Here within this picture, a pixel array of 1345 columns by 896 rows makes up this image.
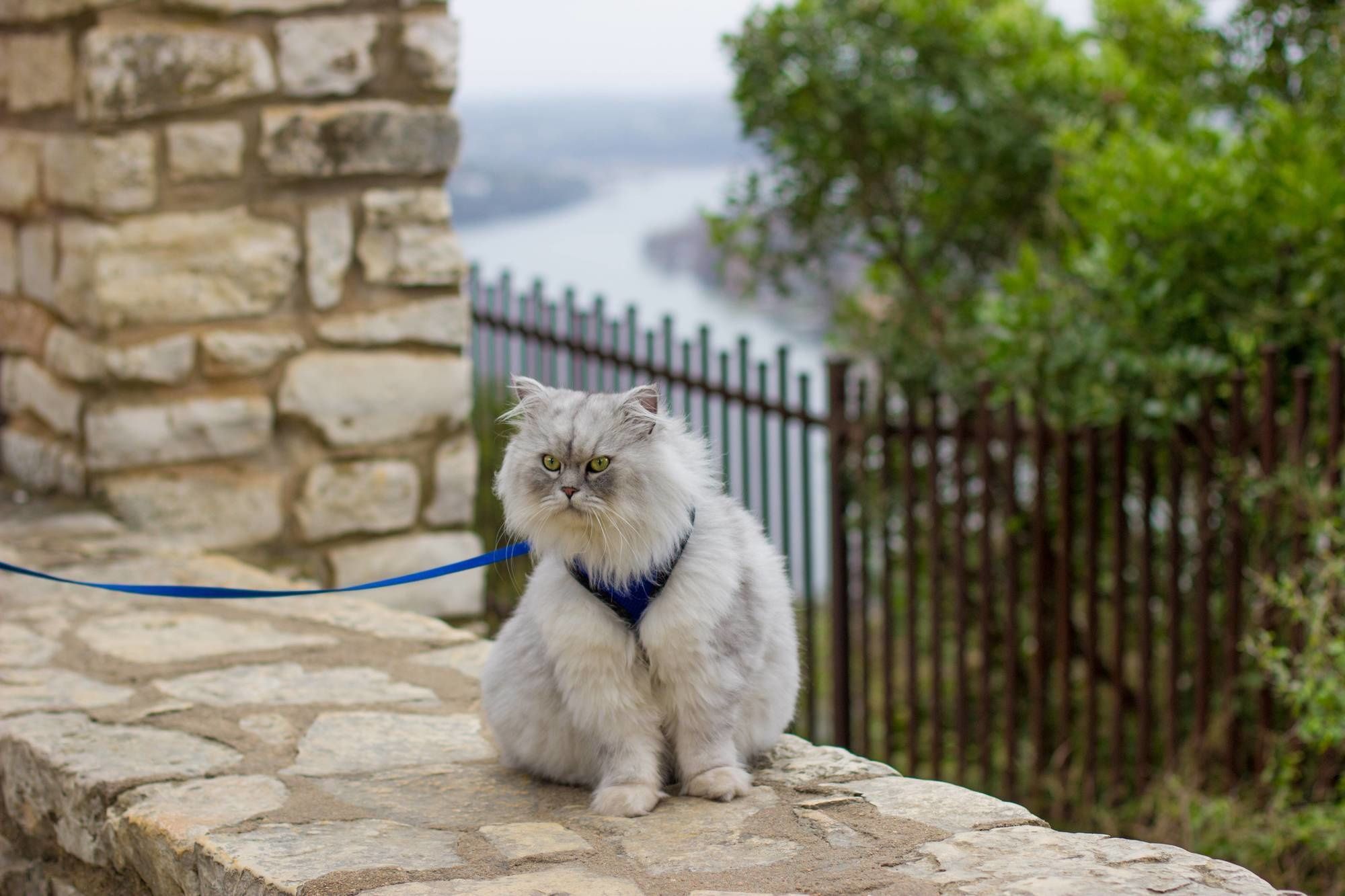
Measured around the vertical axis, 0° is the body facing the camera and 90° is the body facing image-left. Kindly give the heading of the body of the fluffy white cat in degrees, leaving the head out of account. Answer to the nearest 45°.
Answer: approximately 0°

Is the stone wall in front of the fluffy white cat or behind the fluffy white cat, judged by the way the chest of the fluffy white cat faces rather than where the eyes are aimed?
behind

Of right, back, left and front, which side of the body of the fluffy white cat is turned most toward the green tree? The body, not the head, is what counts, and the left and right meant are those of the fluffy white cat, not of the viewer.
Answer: back

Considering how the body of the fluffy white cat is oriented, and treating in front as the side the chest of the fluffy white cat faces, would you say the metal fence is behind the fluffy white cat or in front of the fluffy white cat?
behind
